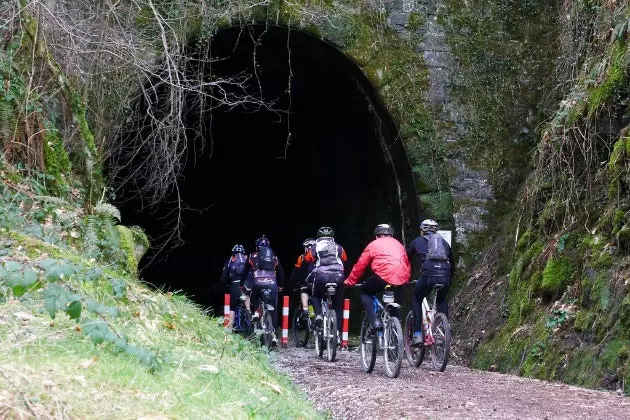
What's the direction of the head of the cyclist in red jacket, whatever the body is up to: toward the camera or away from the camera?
away from the camera

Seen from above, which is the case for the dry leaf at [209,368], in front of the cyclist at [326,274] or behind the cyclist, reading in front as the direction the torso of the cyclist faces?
behind

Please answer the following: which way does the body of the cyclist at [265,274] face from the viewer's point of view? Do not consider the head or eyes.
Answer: away from the camera

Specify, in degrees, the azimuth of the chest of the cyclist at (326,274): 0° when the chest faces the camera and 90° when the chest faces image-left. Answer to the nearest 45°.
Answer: approximately 180°

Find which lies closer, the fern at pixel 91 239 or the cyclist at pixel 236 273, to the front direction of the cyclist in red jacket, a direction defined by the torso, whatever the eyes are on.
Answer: the cyclist

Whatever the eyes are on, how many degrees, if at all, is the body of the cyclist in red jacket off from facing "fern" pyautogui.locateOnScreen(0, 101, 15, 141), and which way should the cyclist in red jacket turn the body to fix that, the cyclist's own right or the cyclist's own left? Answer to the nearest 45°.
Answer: approximately 90° to the cyclist's own left

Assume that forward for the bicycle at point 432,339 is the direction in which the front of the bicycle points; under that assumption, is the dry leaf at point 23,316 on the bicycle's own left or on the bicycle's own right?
on the bicycle's own left

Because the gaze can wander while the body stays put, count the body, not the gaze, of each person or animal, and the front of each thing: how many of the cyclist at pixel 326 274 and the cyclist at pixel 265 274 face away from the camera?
2

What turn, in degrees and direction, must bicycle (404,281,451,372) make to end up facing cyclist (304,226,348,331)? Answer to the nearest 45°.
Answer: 0° — it already faces them
